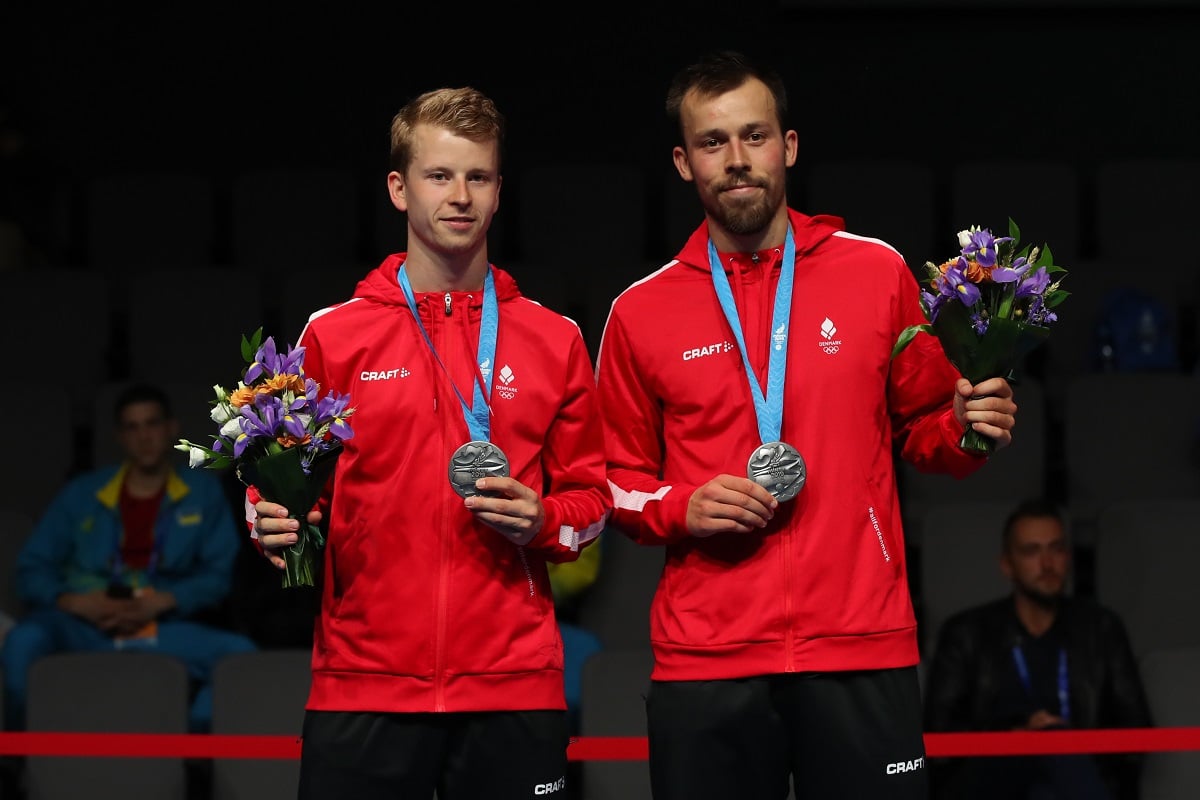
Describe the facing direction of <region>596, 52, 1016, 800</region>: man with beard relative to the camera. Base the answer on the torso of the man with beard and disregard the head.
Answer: toward the camera

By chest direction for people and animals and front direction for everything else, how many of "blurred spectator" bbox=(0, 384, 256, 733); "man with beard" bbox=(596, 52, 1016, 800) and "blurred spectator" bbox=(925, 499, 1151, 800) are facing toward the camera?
3

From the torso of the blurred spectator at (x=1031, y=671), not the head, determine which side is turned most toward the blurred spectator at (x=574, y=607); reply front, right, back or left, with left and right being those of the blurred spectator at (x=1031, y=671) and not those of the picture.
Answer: right

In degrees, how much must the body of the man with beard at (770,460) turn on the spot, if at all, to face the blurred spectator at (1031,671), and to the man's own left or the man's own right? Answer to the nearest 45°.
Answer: approximately 180°

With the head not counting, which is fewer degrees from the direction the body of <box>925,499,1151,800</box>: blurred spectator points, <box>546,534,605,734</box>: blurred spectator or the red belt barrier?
the red belt barrier

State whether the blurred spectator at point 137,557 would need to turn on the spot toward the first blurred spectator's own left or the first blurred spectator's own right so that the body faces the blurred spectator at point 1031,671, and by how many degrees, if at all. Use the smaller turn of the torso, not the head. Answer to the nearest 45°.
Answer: approximately 45° to the first blurred spectator's own left

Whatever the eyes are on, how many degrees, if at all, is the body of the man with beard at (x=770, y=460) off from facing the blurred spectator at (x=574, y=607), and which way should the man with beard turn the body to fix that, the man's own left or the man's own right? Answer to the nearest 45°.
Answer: approximately 180°

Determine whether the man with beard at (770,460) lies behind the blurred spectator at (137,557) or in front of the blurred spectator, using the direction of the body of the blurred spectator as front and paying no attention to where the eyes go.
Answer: in front
